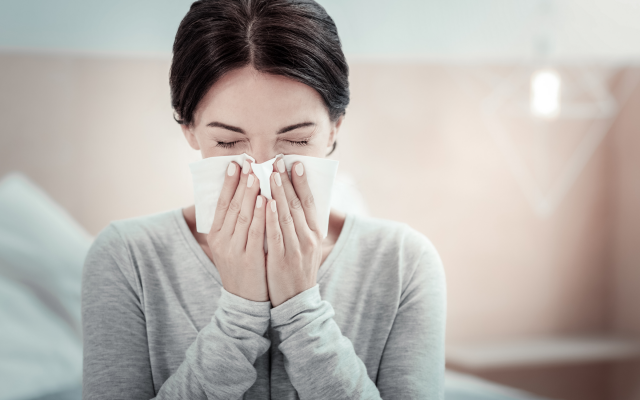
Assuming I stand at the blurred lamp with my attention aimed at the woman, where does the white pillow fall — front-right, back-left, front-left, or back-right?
front-right

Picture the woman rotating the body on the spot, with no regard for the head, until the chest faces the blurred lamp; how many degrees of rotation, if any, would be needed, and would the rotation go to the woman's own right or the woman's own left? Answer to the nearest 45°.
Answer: approximately 135° to the woman's own left

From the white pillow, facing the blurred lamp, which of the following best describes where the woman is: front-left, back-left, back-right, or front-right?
front-right

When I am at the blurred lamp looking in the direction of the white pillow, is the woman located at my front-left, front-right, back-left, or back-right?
front-left

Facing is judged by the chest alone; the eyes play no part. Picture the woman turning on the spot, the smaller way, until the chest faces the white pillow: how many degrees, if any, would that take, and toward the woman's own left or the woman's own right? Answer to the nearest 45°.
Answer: approximately 135° to the woman's own right

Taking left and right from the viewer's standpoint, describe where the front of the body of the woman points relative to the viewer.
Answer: facing the viewer
